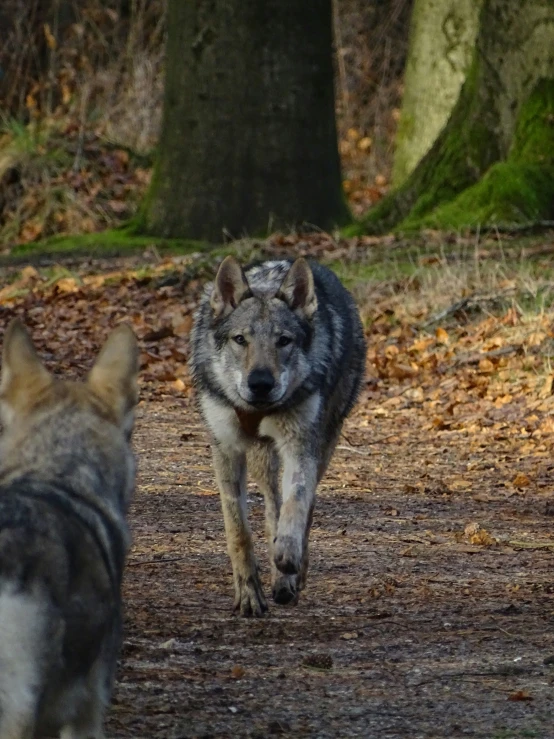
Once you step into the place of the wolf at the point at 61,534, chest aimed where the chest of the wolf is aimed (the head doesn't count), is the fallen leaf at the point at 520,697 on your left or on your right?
on your right

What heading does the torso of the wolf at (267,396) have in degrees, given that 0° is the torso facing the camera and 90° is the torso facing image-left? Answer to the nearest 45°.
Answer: approximately 0°

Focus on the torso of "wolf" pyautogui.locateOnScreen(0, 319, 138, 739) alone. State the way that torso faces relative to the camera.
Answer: away from the camera

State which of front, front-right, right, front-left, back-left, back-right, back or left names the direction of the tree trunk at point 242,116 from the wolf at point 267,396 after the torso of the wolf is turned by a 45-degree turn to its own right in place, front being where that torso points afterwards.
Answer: back-right

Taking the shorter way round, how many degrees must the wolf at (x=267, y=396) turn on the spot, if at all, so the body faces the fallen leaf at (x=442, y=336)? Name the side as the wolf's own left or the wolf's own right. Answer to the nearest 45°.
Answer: approximately 180°

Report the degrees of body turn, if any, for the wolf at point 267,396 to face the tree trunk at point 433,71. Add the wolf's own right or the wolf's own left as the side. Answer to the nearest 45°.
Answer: approximately 180°

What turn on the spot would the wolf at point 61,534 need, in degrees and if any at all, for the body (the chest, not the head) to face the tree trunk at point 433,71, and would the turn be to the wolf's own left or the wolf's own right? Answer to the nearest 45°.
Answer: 0° — it already faces it

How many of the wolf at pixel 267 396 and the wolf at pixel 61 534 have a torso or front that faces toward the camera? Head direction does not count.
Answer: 1

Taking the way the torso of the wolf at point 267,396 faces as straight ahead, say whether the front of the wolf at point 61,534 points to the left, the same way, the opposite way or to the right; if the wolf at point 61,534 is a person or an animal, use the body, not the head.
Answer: the opposite way

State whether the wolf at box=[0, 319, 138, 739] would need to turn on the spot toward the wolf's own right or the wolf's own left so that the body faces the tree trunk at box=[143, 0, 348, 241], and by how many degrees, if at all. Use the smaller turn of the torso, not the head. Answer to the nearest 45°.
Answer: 0° — it already faces it

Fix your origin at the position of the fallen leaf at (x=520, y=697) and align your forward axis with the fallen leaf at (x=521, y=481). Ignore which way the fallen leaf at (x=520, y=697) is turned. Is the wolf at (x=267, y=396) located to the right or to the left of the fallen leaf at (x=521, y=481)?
left

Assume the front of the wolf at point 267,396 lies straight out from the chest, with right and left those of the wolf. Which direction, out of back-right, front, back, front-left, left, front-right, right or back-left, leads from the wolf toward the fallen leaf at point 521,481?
back-left

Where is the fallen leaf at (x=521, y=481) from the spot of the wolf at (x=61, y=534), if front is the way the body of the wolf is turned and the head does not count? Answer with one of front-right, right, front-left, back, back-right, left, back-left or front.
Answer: front-right
